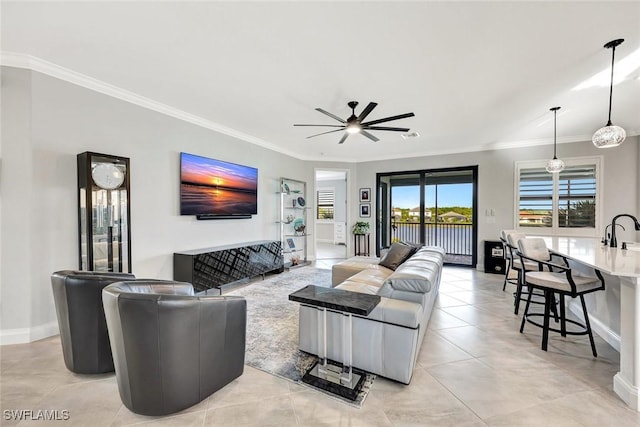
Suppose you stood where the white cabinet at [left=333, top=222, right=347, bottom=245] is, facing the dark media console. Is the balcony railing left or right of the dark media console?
left

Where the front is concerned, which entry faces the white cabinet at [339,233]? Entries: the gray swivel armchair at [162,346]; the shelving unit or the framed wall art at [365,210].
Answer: the gray swivel armchair

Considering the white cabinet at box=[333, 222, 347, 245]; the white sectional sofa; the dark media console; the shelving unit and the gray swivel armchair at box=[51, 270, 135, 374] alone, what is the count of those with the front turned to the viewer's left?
1

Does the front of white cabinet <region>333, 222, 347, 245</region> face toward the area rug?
yes

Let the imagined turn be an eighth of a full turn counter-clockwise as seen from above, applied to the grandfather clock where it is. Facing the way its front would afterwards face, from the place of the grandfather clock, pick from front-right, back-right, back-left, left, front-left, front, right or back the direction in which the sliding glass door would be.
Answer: front

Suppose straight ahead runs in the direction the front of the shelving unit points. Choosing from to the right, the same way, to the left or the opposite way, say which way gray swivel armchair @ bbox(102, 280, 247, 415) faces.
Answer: to the left

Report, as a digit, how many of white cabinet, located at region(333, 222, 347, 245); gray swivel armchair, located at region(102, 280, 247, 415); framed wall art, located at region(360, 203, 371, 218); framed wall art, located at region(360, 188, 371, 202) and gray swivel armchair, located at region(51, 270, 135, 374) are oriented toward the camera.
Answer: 3

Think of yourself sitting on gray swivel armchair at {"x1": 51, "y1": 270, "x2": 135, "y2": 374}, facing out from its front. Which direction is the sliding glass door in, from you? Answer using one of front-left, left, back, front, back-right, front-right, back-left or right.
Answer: front-right

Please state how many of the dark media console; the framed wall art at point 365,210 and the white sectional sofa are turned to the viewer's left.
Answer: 1

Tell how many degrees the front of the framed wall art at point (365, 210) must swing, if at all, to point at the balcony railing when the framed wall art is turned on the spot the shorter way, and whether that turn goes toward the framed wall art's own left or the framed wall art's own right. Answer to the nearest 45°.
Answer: approximately 90° to the framed wall art's own left

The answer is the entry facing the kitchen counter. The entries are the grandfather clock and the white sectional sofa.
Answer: the grandfather clock

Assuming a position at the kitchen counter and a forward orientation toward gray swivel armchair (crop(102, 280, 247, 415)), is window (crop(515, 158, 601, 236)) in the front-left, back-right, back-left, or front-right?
back-right

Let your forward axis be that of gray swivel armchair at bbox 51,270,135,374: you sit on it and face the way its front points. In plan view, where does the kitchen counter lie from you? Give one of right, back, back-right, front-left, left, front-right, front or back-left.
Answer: right

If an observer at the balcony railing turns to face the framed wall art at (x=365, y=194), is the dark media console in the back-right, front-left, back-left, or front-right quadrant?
front-left

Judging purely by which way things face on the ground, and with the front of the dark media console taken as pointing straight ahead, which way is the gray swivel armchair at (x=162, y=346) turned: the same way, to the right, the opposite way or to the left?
to the left

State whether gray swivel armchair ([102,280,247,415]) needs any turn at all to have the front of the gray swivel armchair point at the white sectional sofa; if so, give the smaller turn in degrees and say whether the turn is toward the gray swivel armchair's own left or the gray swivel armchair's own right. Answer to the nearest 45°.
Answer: approximately 45° to the gray swivel armchair's own right

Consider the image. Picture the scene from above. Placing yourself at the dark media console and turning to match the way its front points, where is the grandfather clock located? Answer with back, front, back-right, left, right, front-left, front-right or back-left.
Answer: right

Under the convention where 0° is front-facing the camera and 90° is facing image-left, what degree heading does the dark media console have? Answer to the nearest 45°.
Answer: approximately 315°

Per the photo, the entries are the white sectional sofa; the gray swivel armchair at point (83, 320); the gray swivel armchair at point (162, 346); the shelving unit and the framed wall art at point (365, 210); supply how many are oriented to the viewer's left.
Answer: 1

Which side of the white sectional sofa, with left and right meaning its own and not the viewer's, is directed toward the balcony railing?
right

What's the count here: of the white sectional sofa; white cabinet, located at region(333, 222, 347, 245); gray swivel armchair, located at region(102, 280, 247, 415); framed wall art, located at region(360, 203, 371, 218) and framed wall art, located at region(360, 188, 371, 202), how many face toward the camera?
3
